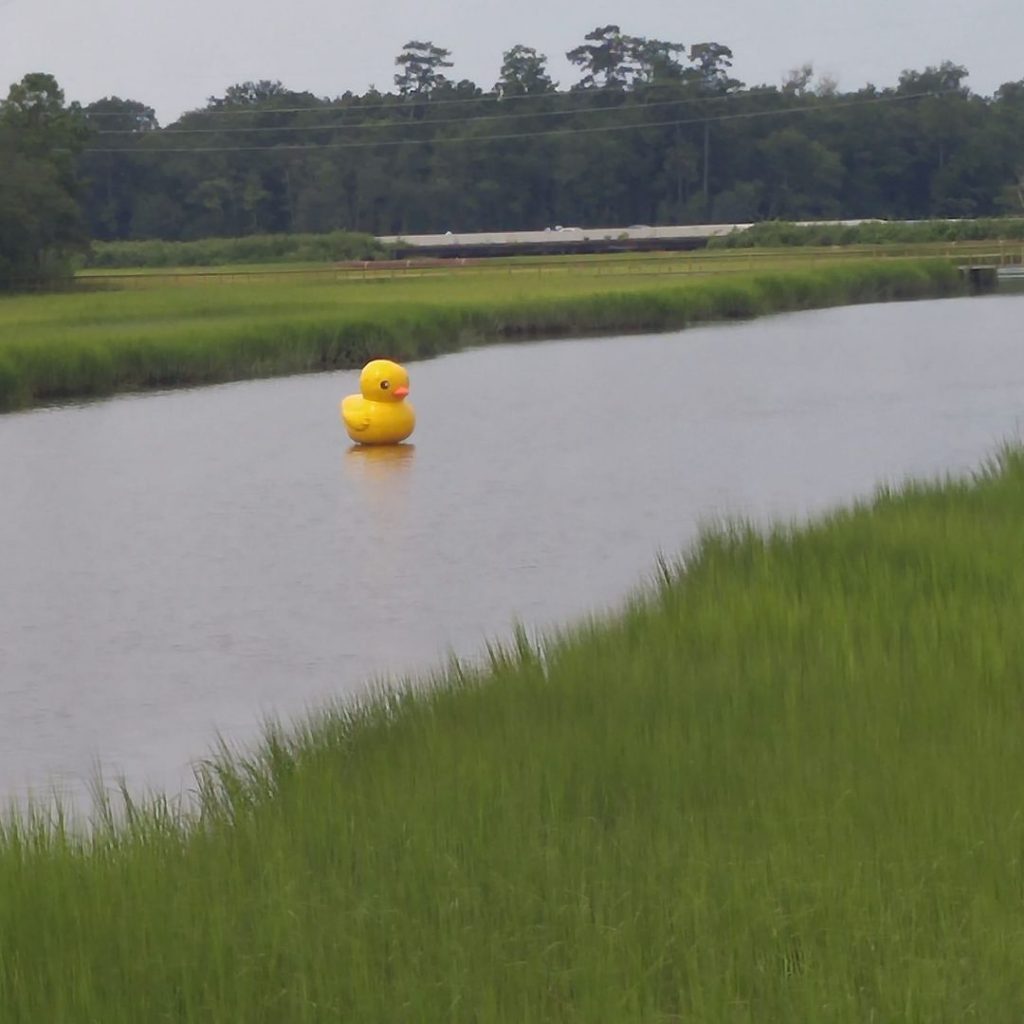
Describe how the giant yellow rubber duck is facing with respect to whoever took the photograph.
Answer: facing the viewer and to the right of the viewer
